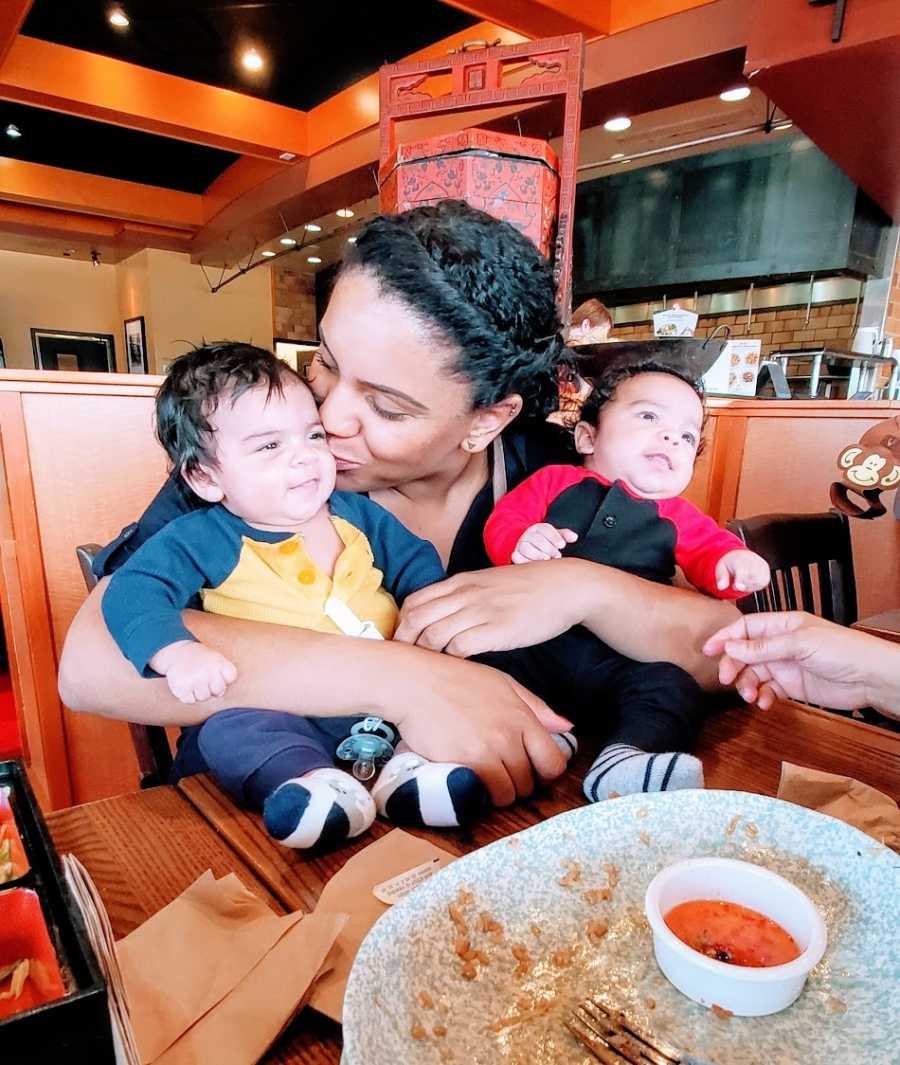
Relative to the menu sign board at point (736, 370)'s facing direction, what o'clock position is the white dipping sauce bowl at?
The white dipping sauce bowl is roughly at 12 o'clock from the menu sign board.

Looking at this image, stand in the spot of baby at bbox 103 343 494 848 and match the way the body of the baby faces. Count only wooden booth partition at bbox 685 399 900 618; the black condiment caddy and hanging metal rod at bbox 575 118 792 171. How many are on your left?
2

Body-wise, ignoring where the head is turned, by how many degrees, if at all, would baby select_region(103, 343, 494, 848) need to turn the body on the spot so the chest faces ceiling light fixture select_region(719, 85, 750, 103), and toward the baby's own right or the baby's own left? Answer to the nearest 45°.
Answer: approximately 90° to the baby's own left

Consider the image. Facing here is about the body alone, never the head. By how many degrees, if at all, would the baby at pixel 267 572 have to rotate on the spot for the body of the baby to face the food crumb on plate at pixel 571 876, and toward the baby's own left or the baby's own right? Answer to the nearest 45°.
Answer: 0° — they already face it

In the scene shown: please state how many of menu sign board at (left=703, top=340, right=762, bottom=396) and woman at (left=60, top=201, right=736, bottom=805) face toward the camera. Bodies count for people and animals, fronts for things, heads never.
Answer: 2

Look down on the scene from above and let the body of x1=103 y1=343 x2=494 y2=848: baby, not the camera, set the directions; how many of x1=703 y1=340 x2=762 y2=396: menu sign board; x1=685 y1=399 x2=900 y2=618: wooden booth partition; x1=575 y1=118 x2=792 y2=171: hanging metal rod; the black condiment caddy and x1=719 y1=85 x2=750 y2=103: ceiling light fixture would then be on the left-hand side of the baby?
4

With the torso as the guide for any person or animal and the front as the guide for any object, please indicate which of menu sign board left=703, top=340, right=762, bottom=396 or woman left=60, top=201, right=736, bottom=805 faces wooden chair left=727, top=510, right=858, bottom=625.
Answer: the menu sign board

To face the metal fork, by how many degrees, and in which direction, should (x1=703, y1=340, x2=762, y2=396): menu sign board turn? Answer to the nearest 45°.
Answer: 0° — it already faces it

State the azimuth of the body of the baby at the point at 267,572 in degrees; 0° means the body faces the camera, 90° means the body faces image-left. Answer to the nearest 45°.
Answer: approximately 315°

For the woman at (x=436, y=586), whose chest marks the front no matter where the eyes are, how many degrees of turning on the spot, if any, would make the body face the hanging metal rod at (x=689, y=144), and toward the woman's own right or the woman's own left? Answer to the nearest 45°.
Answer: approximately 135° to the woman's own left
